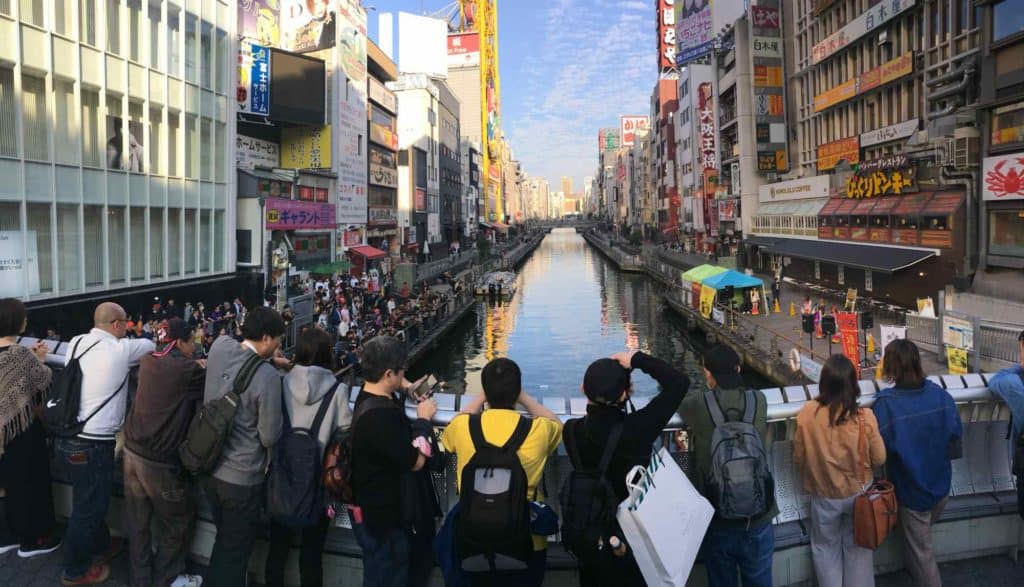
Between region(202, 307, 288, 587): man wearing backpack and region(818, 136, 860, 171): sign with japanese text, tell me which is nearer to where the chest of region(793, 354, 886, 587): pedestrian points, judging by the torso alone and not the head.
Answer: the sign with japanese text

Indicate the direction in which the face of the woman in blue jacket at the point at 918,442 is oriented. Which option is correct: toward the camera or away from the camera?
away from the camera

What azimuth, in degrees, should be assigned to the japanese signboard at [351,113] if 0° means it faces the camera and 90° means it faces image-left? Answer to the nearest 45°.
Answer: approximately 315°

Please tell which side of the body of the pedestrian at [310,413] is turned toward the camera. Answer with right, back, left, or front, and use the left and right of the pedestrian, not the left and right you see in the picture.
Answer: back

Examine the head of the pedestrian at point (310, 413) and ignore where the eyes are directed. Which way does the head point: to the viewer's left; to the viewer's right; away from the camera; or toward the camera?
away from the camera

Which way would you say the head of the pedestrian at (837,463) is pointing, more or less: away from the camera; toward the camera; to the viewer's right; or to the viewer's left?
away from the camera

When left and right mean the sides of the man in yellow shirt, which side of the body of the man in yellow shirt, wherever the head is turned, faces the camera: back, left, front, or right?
back

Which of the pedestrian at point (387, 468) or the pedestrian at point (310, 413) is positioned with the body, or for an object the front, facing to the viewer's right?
the pedestrian at point (387, 468)

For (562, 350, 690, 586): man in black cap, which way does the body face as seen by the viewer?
away from the camera

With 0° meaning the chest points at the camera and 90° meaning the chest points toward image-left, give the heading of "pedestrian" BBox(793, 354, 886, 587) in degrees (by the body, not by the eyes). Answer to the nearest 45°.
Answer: approximately 180°
